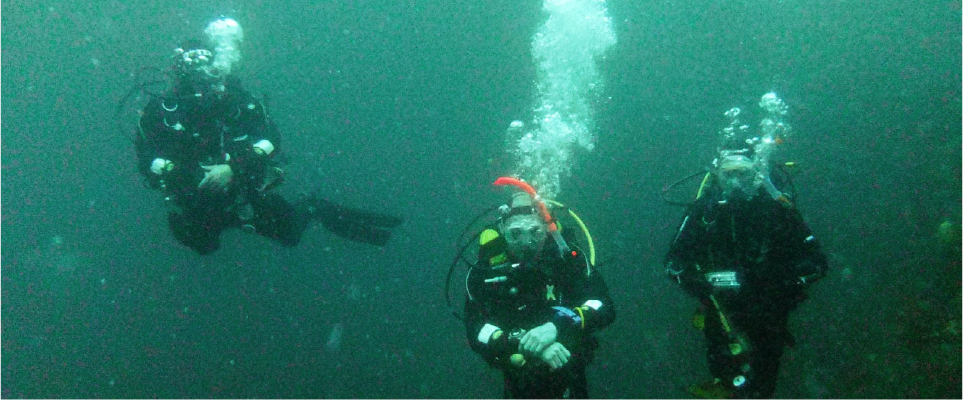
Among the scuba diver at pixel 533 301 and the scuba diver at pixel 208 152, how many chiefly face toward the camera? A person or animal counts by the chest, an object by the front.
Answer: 2

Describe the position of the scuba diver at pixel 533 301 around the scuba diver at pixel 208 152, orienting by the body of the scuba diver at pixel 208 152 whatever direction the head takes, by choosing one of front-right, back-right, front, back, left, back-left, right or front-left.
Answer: front-left

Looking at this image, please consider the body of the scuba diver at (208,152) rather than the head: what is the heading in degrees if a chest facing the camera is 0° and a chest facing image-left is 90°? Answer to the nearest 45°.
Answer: approximately 0°

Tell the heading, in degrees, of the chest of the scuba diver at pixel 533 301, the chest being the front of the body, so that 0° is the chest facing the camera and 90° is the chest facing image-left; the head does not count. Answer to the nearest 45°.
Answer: approximately 0°

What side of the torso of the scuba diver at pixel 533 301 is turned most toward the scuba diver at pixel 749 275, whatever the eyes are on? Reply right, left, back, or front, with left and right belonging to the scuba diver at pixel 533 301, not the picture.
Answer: left

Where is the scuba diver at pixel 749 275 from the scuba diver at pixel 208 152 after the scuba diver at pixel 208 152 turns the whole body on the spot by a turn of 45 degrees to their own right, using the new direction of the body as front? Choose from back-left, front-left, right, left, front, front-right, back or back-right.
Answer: left
